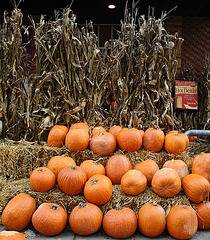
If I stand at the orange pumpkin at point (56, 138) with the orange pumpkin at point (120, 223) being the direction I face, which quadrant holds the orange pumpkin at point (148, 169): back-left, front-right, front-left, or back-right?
front-left

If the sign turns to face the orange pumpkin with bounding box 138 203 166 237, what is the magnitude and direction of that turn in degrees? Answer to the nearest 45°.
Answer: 0° — it already faces it

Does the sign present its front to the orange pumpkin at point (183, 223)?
yes

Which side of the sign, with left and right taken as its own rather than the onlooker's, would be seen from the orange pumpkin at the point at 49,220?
front

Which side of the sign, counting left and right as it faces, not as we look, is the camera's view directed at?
front

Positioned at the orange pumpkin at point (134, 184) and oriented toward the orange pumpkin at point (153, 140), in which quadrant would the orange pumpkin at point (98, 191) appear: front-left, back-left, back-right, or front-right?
back-left

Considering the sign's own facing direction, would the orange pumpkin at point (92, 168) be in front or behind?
in front

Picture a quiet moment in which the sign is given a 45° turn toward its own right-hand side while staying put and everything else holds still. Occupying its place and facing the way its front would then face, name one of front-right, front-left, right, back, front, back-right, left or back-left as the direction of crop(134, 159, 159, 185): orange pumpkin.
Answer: front-left

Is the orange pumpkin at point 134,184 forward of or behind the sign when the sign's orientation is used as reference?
forward

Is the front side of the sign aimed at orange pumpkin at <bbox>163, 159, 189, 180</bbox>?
yes

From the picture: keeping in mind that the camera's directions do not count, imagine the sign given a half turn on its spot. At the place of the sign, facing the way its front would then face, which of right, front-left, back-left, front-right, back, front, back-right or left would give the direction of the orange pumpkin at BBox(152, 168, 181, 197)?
back

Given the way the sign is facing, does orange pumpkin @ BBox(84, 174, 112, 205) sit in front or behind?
in front

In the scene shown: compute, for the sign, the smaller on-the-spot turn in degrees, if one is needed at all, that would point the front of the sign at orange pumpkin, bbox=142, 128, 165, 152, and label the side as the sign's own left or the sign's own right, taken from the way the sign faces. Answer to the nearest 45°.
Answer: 0° — it already faces it
